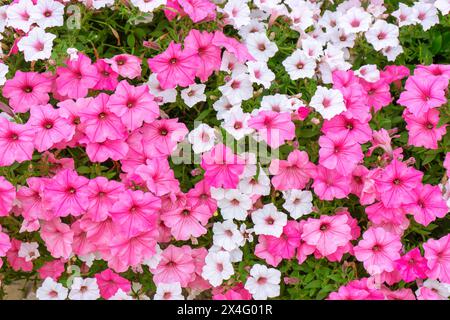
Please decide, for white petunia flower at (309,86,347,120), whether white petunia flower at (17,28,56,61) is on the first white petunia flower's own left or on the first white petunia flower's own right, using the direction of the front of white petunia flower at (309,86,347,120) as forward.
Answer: on the first white petunia flower's own right
